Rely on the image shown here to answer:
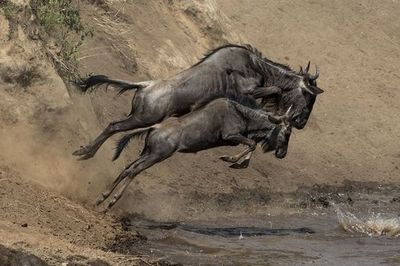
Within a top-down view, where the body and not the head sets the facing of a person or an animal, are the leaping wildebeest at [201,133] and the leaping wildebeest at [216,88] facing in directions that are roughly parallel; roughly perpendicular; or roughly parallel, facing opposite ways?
roughly parallel

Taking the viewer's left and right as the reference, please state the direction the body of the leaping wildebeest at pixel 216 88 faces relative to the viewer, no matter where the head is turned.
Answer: facing to the right of the viewer

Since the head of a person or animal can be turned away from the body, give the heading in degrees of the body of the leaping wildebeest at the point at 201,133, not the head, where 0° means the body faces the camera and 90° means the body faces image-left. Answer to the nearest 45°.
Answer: approximately 270°

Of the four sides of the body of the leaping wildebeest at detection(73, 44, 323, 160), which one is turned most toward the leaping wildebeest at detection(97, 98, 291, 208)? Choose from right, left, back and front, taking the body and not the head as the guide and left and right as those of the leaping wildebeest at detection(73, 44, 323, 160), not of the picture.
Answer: right

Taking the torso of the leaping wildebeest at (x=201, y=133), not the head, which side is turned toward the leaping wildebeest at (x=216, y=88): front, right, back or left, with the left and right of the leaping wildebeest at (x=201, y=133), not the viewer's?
left

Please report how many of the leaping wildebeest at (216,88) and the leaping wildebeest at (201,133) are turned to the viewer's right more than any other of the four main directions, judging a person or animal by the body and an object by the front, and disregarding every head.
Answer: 2
